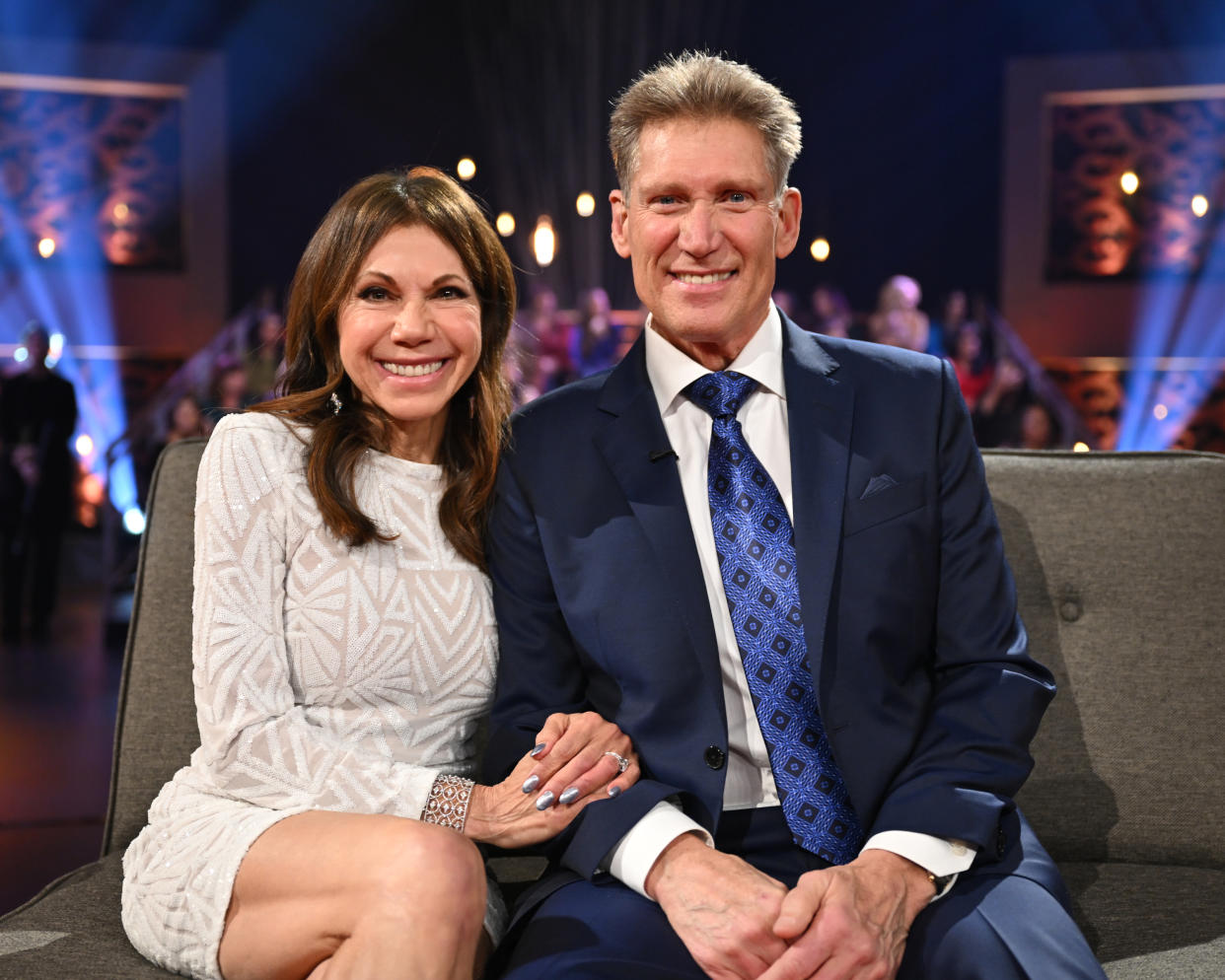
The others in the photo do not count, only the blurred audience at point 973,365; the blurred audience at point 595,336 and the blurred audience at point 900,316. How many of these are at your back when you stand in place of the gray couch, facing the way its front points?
3

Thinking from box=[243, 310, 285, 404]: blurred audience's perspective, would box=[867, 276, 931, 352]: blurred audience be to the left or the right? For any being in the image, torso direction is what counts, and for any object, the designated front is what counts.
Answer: on their left

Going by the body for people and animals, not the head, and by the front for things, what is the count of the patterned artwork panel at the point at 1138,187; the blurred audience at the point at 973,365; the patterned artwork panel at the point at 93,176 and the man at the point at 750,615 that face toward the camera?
4

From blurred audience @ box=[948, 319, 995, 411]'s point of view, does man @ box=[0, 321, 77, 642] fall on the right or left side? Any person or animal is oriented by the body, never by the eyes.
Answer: on their right

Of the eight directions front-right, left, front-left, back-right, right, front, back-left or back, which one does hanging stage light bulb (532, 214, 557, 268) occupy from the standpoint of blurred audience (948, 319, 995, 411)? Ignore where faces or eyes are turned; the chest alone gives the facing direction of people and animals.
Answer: right

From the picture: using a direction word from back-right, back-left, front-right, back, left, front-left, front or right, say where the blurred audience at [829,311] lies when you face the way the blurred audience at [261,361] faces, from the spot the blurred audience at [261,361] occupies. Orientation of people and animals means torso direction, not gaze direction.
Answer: left

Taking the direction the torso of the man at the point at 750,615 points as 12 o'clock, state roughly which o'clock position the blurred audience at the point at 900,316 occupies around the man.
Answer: The blurred audience is roughly at 6 o'clock from the man.

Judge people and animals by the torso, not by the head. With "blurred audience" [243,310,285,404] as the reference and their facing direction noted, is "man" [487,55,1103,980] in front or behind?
in front

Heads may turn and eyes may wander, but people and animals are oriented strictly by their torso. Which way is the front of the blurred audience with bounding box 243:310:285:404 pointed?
toward the camera

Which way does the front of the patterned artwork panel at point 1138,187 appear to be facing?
toward the camera

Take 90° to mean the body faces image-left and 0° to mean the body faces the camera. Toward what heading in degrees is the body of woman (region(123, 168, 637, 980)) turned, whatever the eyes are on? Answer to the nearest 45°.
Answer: approximately 315°

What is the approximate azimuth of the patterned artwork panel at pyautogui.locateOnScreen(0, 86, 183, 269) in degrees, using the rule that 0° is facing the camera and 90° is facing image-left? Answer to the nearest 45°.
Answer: approximately 0°

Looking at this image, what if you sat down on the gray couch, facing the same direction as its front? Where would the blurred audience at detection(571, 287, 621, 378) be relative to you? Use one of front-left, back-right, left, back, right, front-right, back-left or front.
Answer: back
